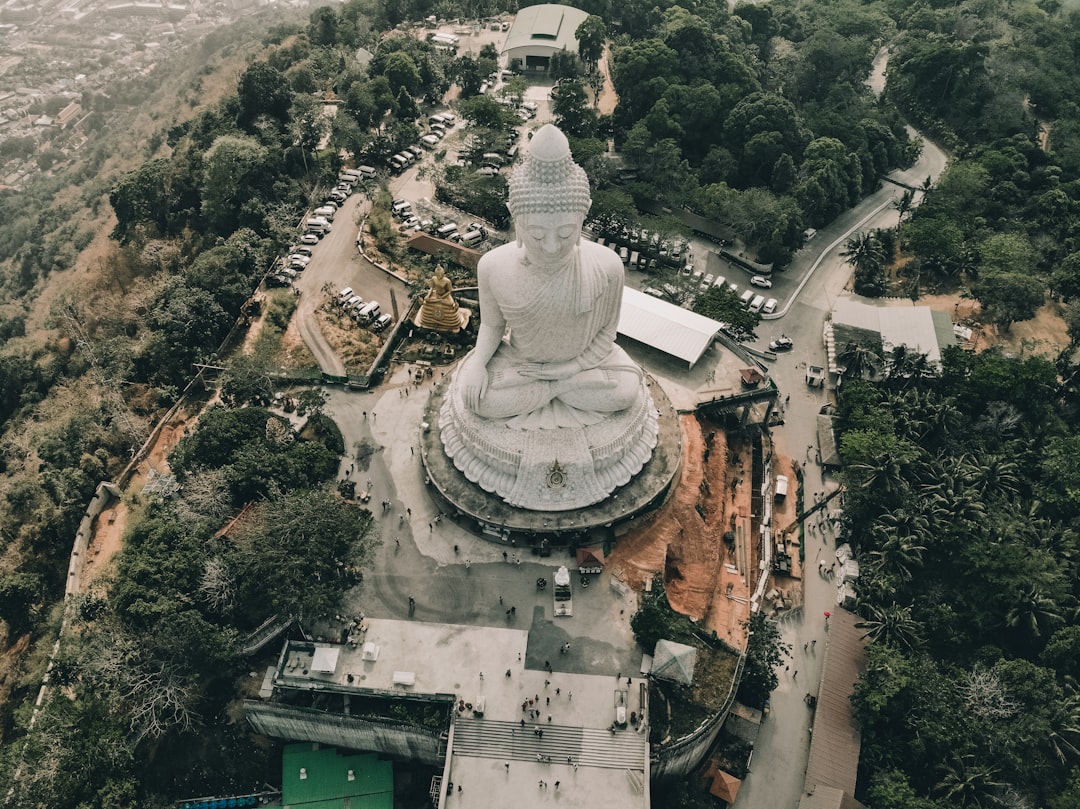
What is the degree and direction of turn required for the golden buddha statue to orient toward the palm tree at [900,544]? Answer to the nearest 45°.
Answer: approximately 45° to its left

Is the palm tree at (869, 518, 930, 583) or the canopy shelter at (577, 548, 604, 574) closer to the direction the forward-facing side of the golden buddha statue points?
the canopy shelter

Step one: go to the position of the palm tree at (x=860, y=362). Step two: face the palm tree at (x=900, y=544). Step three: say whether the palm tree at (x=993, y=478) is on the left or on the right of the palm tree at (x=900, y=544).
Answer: left

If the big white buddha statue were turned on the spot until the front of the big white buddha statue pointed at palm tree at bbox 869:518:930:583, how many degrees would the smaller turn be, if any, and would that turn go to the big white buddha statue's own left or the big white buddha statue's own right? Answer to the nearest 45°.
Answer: approximately 90° to the big white buddha statue's own left

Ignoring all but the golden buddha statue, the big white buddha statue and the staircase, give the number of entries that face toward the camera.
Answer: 3

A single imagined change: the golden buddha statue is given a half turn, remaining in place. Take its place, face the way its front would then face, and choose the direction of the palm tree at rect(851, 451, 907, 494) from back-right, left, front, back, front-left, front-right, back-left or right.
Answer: back-right

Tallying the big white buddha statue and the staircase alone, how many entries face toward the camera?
2

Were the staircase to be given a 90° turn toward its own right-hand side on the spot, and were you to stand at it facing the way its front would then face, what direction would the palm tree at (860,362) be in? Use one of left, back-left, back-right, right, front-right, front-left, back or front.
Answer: back-right

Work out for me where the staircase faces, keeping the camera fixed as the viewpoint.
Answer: facing the viewer

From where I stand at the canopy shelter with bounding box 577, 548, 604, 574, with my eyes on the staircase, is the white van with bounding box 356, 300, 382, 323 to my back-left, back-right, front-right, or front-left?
back-right

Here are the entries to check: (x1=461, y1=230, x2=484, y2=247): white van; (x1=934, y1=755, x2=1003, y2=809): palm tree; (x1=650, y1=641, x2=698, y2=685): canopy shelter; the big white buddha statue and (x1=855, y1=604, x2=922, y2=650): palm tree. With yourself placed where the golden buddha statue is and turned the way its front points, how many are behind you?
1

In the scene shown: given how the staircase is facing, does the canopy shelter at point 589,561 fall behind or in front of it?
behind

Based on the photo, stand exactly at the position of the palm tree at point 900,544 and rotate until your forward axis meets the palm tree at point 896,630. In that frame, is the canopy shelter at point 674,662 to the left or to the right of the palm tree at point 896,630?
right

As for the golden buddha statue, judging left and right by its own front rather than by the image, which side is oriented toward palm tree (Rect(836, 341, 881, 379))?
left

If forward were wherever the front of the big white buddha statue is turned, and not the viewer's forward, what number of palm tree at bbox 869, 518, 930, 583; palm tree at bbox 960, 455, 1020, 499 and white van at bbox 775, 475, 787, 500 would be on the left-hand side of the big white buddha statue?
3

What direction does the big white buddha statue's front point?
toward the camera

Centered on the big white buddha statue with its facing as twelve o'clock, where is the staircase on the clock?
The staircase is roughly at 12 o'clock from the big white buddha statue.
